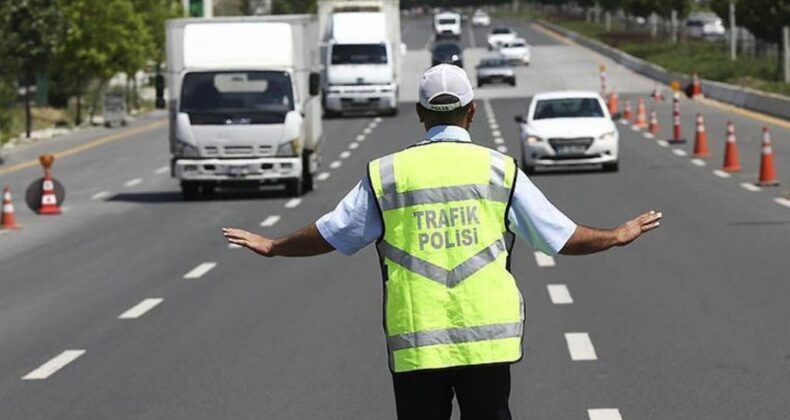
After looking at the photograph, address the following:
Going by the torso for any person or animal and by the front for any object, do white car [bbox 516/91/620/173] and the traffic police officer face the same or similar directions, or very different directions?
very different directions

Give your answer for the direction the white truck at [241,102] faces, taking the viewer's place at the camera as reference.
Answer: facing the viewer

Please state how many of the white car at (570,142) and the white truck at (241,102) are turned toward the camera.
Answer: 2

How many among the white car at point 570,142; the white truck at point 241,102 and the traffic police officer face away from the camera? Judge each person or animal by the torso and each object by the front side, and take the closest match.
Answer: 1

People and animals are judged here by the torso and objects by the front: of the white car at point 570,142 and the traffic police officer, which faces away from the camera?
the traffic police officer

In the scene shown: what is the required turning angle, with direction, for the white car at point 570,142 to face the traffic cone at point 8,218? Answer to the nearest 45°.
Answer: approximately 45° to its right

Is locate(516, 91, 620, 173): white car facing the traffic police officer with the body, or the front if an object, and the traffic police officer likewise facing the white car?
yes

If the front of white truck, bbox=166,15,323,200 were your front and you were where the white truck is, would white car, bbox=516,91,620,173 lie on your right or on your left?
on your left

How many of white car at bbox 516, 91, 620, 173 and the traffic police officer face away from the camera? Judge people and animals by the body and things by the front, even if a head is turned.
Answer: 1

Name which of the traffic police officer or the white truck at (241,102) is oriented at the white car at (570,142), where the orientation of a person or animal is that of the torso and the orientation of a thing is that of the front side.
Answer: the traffic police officer

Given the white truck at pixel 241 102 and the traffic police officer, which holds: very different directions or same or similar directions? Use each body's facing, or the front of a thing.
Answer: very different directions

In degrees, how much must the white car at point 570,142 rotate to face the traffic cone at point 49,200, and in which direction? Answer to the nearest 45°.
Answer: approximately 45° to its right

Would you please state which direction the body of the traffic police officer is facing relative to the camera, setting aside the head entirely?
away from the camera

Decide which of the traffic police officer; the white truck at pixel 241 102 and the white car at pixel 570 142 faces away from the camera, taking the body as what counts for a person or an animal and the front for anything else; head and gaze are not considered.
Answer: the traffic police officer

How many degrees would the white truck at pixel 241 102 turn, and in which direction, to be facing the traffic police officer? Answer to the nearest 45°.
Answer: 0° — it already faces them

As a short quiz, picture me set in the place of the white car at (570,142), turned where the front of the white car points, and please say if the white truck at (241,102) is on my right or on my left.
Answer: on my right

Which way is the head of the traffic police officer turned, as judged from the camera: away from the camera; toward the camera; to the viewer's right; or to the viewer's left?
away from the camera
